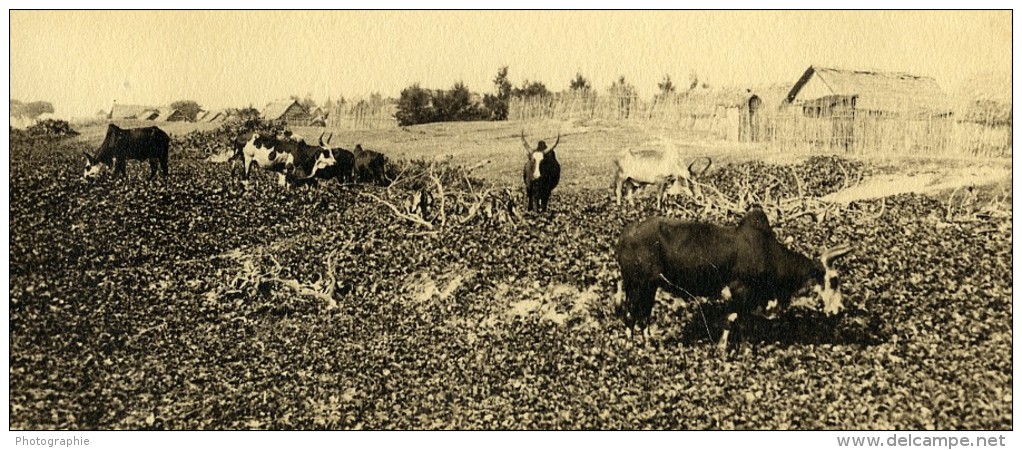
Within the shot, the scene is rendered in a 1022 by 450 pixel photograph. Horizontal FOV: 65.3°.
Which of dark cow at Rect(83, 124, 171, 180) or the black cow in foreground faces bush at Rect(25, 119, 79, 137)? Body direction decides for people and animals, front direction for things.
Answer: the dark cow

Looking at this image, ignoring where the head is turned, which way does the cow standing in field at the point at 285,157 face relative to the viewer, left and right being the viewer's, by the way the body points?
facing to the right of the viewer

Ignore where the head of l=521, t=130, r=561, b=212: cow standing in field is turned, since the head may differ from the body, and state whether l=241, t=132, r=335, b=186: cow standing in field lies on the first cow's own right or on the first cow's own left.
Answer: on the first cow's own right

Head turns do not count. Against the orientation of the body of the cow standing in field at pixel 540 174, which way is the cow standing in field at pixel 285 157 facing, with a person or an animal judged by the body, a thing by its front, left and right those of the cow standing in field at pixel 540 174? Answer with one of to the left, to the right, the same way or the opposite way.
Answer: to the left

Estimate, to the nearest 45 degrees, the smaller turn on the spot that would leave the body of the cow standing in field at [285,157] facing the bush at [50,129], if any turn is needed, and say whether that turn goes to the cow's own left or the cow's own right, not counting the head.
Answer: approximately 180°

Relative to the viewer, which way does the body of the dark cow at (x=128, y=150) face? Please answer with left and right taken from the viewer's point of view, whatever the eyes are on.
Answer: facing to the left of the viewer

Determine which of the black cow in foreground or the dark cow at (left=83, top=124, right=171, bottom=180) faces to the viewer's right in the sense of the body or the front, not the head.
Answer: the black cow in foreground

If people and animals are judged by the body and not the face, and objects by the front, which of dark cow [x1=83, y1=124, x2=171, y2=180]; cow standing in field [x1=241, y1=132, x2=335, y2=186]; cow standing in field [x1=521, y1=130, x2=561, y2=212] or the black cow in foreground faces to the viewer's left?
the dark cow

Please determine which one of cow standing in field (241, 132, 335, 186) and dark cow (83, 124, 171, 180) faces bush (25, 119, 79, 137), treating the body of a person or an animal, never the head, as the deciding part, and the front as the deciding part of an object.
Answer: the dark cow

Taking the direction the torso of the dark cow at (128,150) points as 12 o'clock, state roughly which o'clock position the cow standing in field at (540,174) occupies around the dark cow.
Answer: The cow standing in field is roughly at 7 o'clock from the dark cow.

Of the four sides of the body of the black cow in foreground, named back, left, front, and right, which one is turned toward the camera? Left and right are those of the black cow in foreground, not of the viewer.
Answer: right

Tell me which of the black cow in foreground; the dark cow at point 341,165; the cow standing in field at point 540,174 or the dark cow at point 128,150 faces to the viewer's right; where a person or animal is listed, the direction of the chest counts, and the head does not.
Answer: the black cow in foreground
